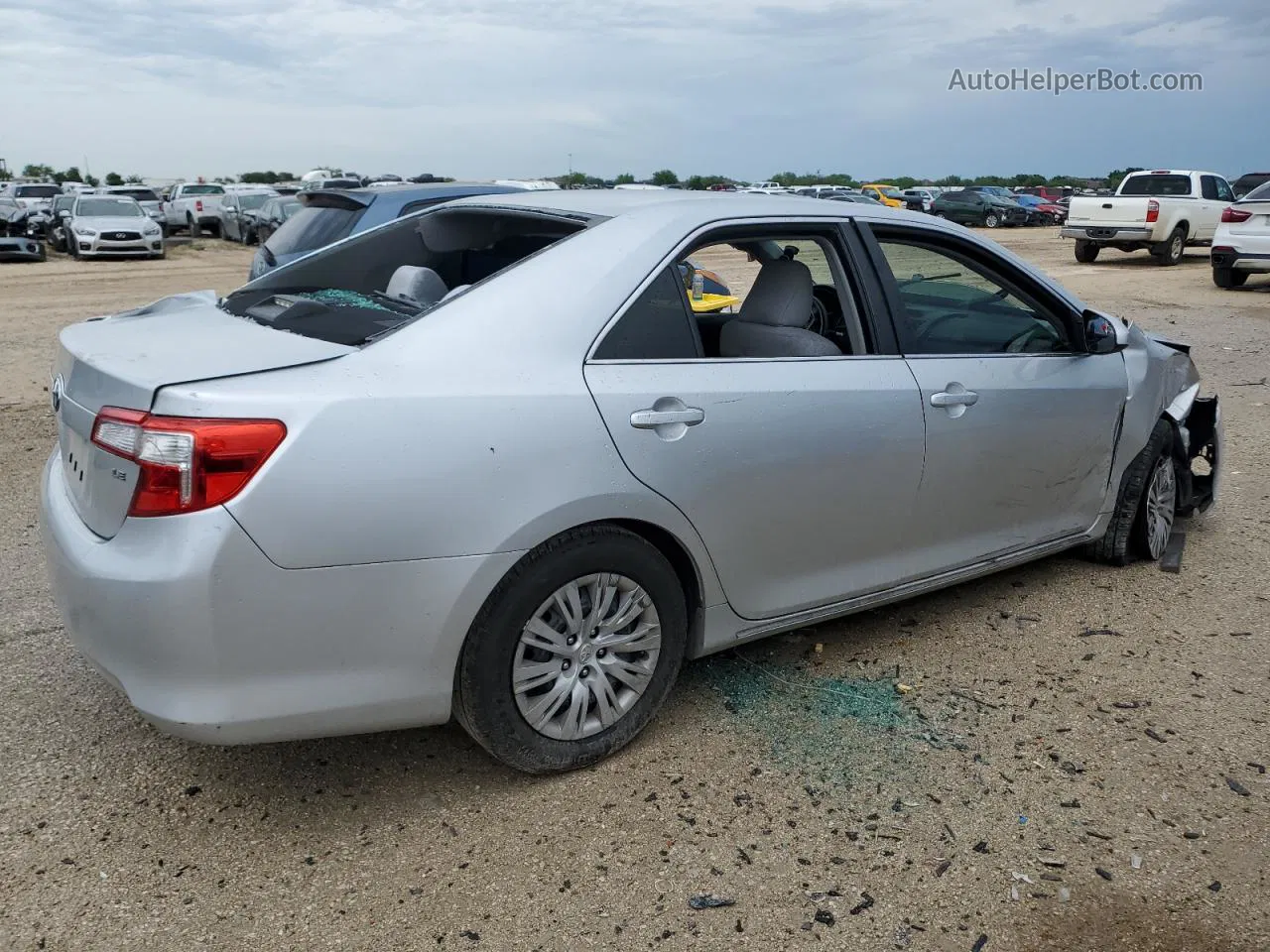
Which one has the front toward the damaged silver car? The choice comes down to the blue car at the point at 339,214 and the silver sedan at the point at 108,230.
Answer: the silver sedan

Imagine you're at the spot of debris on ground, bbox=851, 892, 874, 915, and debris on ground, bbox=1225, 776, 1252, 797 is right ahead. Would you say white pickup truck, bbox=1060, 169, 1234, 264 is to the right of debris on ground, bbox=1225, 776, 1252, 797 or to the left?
left

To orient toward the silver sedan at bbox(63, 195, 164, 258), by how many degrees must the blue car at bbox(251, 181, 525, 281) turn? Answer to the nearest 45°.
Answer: approximately 45° to its left

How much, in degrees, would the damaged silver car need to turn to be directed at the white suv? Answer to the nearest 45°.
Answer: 0° — it already faces it

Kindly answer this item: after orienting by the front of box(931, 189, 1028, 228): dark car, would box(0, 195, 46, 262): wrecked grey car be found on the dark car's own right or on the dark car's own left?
on the dark car's own right

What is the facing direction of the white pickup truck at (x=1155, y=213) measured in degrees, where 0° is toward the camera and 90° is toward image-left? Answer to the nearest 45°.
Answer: approximately 225°

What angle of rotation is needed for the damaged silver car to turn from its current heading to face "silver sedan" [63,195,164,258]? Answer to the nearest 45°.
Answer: approximately 90° to its left

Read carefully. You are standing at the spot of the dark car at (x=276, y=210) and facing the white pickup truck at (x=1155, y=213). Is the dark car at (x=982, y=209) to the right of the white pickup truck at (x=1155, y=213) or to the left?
left

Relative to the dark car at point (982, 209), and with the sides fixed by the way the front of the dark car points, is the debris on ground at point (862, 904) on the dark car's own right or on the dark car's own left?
on the dark car's own right

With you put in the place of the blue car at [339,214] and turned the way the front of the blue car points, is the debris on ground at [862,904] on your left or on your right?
on your right

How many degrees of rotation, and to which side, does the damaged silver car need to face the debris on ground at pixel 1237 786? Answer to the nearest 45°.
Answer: approximately 45° to its right

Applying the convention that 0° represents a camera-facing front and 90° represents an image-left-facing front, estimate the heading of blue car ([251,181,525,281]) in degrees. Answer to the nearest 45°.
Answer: approximately 225°

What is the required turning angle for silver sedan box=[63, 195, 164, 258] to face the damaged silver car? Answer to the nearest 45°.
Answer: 0° — it already faces it

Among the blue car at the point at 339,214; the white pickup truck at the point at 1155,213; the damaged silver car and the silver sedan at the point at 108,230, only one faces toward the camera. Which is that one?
the silver sedan

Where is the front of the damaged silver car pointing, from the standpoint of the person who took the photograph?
facing away from the viewer and to the right of the viewer

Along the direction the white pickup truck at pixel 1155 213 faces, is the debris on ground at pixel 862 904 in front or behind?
behind

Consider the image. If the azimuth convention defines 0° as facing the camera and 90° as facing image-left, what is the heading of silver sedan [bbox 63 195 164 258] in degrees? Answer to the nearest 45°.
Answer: approximately 0°
